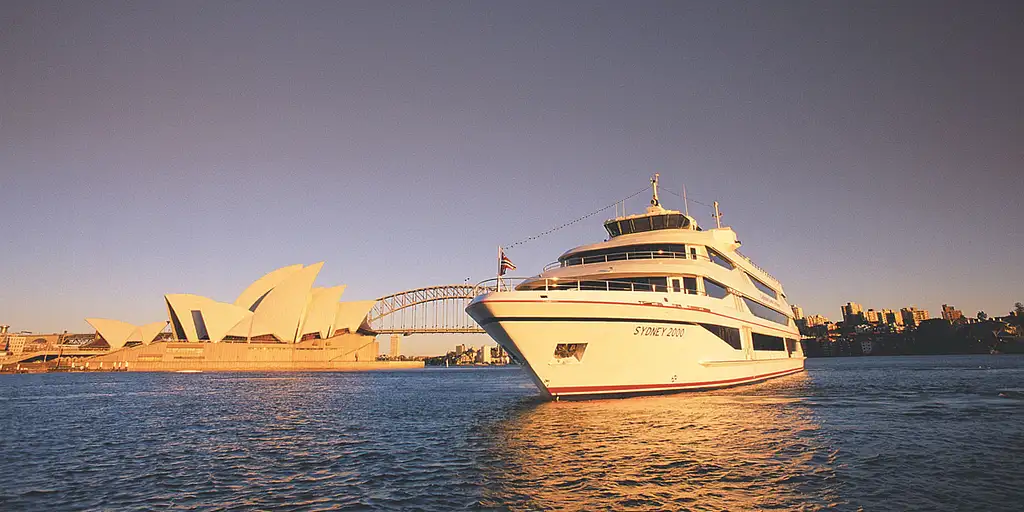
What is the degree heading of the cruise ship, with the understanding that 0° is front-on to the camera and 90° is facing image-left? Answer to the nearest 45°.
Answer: approximately 45°
